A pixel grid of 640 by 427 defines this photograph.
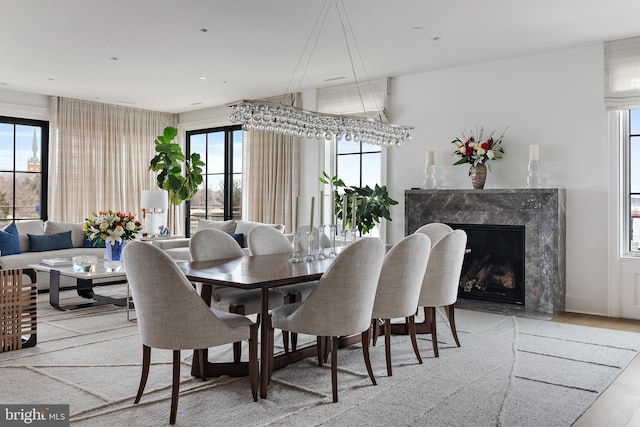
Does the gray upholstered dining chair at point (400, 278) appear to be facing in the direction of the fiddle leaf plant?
yes

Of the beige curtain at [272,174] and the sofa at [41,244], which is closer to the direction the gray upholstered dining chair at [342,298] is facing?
the sofa

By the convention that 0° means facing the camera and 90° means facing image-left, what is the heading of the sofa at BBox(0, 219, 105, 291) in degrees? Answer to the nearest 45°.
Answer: approximately 315°

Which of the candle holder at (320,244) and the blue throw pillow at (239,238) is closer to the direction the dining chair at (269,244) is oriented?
the candle holder

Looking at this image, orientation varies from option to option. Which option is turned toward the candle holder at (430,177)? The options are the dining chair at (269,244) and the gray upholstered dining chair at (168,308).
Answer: the gray upholstered dining chair

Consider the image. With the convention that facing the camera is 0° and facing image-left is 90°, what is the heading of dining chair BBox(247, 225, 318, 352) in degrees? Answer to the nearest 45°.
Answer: approximately 315°

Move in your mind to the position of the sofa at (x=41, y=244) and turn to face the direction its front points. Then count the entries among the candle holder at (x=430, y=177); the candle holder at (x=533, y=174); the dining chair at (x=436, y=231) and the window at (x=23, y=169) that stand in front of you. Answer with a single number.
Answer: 3

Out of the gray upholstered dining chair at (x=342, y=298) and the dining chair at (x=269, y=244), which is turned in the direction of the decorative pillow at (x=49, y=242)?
the gray upholstered dining chair

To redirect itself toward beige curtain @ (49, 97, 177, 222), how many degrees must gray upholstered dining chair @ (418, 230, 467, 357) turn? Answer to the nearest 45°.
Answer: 0° — it already faces it

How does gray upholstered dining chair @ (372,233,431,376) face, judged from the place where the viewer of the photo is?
facing away from the viewer and to the left of the viewer

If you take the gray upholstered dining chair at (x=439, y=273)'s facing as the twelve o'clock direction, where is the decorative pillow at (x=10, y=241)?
The decorative pillow is roughly at 11 o'clock from the gray upholstered dining chair.

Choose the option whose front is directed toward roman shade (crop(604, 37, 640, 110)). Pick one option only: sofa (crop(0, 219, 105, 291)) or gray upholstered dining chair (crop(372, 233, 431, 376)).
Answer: the sofa

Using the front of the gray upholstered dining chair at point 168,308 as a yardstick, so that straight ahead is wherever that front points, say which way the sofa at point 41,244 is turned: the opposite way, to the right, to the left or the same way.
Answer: to the right

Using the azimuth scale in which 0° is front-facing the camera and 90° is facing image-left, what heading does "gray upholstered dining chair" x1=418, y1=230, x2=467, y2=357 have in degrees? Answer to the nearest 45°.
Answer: approximately 135°
